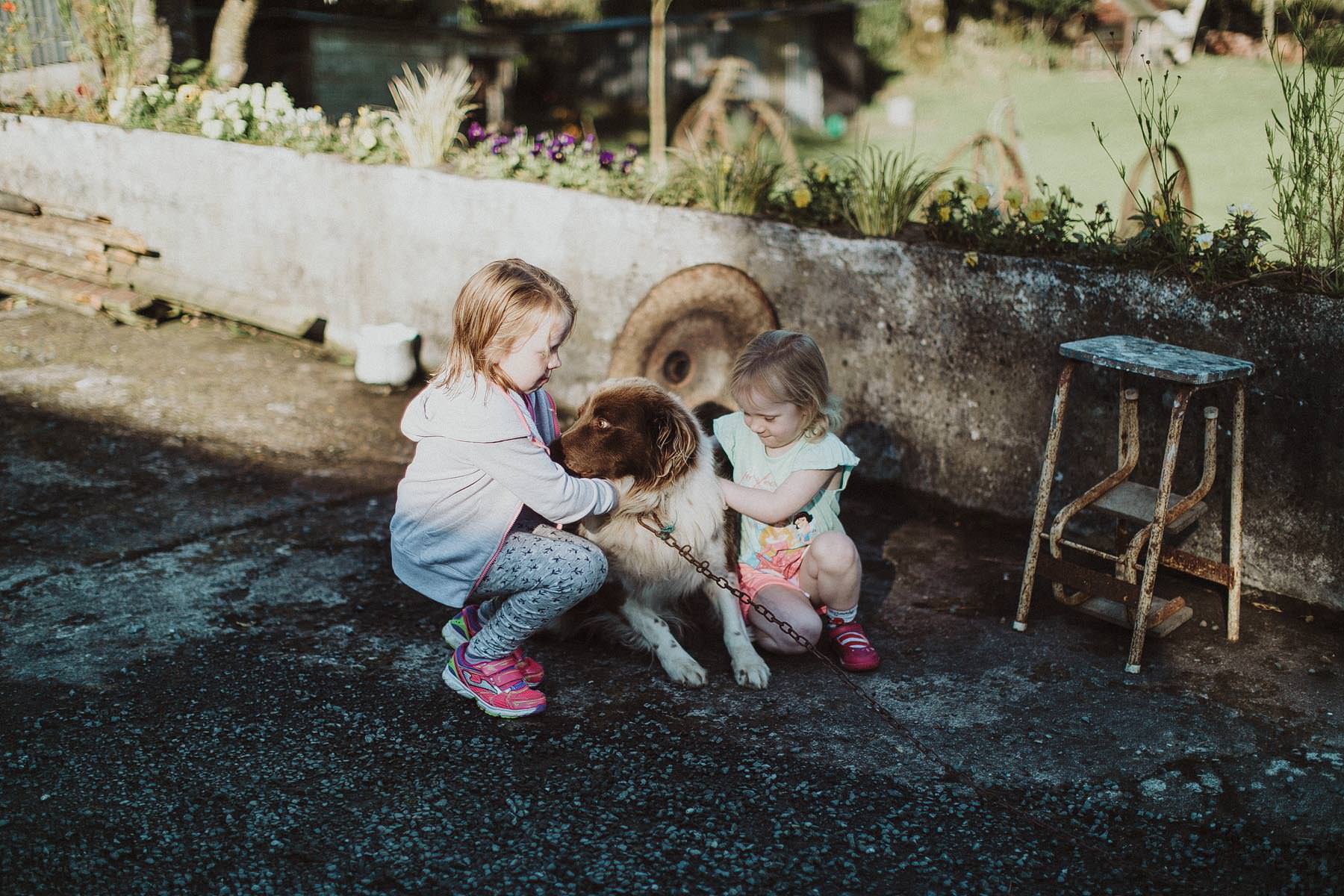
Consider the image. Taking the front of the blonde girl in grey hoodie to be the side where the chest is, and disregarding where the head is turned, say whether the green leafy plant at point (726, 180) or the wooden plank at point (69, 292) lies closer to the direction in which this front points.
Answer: the green leafy plant

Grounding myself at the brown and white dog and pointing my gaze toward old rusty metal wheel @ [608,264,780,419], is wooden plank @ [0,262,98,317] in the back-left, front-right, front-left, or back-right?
front-left

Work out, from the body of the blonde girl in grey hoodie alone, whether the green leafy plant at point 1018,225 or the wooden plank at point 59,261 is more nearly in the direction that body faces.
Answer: the green leafy plant

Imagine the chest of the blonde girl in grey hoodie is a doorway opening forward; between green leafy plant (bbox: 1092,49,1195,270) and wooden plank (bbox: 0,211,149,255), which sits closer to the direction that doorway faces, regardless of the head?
the green leafy plant

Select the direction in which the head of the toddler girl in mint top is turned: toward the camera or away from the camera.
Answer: toward the camera

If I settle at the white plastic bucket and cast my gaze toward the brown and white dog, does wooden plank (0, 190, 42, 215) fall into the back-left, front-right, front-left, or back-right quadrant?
back-right

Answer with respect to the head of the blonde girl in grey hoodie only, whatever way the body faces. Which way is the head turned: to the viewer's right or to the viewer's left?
to the viewer's right

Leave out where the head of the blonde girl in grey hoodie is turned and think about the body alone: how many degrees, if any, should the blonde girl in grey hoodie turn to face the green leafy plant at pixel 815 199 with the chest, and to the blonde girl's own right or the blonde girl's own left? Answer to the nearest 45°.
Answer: approximately 45° to the blonde girl's own left

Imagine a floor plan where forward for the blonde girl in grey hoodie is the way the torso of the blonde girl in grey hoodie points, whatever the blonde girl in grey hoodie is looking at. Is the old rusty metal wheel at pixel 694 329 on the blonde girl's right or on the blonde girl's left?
on the blonde girl's left

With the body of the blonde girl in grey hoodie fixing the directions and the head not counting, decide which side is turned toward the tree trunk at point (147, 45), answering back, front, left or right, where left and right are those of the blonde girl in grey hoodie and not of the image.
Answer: left

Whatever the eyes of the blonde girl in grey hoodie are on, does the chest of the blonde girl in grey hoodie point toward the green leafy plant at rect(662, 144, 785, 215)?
no

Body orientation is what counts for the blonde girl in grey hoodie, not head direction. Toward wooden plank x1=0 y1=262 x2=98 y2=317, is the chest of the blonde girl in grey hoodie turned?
no

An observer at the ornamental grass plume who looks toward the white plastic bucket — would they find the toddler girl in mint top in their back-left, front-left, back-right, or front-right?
front-left

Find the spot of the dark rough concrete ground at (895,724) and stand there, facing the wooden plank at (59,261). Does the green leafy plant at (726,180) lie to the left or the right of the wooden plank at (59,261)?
right

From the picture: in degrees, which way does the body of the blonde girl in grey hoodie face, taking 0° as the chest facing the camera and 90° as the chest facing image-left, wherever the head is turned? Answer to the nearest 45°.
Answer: approximately 270°

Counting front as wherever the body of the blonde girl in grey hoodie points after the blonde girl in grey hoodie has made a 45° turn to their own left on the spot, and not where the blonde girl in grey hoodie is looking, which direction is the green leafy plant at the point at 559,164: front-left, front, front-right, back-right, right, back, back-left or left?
front-left

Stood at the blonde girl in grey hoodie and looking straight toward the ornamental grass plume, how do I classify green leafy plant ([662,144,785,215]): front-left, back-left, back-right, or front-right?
front-right

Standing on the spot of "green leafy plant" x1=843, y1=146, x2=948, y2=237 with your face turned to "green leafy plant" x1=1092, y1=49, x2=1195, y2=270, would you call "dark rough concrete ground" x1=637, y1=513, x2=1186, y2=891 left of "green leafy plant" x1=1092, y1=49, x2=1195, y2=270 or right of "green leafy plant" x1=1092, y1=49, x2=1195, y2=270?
right

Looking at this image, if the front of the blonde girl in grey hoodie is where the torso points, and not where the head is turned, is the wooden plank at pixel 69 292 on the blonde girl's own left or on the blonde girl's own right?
on the blonde girl's own left
